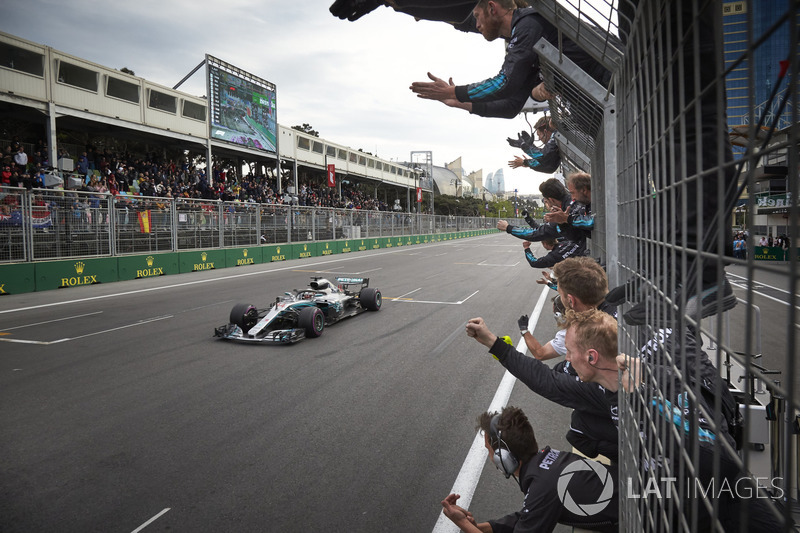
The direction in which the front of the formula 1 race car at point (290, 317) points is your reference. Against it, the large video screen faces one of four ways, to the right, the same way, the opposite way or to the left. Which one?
to the left

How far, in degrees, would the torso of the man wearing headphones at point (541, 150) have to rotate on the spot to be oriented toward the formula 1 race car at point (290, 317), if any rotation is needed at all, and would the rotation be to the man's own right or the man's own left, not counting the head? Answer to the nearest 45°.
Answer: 0° — they already face it

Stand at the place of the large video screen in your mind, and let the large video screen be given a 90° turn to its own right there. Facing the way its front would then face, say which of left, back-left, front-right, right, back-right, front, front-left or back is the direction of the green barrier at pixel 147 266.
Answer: front-left

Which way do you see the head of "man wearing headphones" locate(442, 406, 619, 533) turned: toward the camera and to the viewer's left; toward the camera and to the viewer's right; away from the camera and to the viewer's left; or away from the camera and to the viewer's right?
away from the camera and to the viewer's left

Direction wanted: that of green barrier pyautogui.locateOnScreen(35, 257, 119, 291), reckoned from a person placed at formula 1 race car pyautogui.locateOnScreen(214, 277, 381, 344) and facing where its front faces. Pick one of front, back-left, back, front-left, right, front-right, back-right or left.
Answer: right

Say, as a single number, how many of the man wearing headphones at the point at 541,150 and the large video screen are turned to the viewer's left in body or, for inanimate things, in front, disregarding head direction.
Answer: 1

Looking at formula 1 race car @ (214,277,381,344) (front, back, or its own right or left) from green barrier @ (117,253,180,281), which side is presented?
right

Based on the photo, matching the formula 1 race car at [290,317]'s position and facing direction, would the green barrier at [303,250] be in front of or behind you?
behind

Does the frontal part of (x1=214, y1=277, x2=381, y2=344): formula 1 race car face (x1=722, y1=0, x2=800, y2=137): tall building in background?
no

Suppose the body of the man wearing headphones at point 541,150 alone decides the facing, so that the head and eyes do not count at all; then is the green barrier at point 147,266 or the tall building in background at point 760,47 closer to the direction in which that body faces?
the green barrier

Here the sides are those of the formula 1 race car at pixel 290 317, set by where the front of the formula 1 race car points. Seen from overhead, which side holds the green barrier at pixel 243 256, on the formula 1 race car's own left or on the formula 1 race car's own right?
on the formula 1 race car's own right

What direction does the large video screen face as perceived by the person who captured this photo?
facing the viewer and to the right of the viewer

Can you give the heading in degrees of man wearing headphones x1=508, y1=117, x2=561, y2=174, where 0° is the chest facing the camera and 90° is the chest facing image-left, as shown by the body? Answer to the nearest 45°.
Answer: approximately 90°

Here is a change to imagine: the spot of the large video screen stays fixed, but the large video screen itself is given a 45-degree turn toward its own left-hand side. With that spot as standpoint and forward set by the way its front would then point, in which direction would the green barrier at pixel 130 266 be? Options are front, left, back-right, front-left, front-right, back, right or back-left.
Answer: right

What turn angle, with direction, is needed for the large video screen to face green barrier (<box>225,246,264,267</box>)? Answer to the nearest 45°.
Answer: approximately 45° to its right

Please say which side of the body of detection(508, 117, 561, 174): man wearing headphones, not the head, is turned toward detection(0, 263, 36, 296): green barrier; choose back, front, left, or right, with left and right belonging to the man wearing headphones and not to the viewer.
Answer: front

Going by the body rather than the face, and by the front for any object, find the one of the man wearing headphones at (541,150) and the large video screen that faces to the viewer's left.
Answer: the man wearing headphones

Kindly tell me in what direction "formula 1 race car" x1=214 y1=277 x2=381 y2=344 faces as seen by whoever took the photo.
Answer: facing the viewer and to the left of the viewer

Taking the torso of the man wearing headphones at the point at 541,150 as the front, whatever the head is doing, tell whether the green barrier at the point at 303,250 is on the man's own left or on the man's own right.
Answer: on the man's own right
